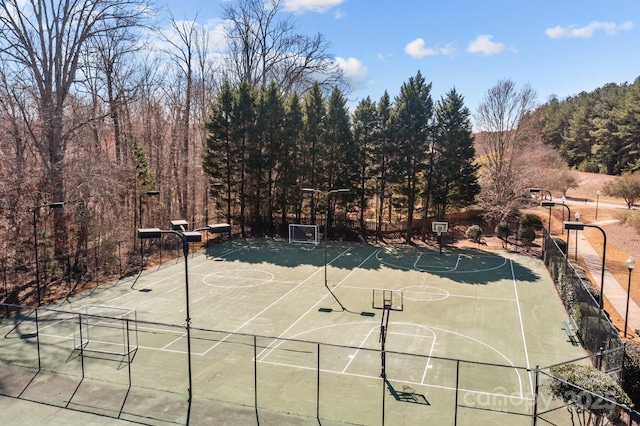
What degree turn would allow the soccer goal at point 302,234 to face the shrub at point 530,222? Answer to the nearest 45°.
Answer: approximately 135° to its left

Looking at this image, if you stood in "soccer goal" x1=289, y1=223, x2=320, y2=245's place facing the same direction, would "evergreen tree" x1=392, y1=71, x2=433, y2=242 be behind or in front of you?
behind

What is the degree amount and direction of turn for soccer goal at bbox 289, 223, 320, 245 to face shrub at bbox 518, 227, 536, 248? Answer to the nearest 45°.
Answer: approximately 135° to its left

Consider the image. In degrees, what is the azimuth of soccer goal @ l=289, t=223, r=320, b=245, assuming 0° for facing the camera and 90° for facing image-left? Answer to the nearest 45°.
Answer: approximately 45°

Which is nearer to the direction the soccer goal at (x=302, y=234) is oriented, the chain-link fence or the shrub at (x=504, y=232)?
the chain-link fence

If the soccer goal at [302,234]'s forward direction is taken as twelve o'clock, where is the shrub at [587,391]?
The shrub is roughly at 10 o'clock from the soccer goal.

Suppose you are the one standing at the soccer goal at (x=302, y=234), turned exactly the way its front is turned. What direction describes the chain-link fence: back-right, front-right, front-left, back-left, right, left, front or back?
front-left

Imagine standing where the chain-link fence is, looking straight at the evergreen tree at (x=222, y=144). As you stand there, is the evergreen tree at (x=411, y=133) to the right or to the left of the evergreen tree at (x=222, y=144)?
right

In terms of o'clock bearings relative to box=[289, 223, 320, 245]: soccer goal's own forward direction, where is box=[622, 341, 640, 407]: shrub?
The shrub is roughly at 10 o'clock from the soccer goal.

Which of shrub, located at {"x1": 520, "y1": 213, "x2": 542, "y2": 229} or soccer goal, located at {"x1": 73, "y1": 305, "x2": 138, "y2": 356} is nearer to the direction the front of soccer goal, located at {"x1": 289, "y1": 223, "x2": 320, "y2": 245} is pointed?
the soccer goal

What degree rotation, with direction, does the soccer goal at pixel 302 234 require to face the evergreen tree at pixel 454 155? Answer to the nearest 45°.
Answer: approximately 135° to its left
